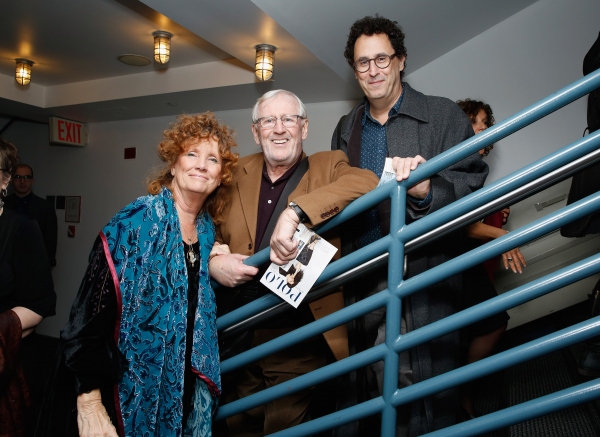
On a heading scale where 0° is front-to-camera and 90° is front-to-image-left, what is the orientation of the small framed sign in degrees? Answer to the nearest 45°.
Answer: approximately 0°

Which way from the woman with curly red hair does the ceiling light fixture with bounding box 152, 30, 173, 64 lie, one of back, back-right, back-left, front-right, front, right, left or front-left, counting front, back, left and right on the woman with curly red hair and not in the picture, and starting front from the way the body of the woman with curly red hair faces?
back-left

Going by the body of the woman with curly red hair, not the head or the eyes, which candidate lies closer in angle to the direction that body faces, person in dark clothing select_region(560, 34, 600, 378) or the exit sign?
the person in dark clothing

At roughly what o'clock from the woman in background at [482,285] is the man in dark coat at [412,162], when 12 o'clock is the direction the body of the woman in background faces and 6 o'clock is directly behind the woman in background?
The man in dark coat is roughly at 2 o'clock from the woman in background.

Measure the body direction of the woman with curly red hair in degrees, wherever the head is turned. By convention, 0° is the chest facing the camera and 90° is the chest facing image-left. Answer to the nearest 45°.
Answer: approximately 315°

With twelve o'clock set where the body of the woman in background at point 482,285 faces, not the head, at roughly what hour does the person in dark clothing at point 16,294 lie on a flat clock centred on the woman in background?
The person in dark clothing is roughly at 3 o'clock from the woman in background.

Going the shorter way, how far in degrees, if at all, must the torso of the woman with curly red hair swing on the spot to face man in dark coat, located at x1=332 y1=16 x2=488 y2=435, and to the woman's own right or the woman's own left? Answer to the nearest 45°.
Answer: approximately 45° to the woman's own left
